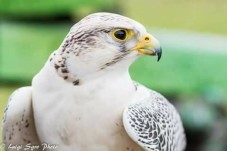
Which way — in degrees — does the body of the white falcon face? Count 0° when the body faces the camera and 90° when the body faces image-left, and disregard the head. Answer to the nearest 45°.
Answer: approximately 0°
